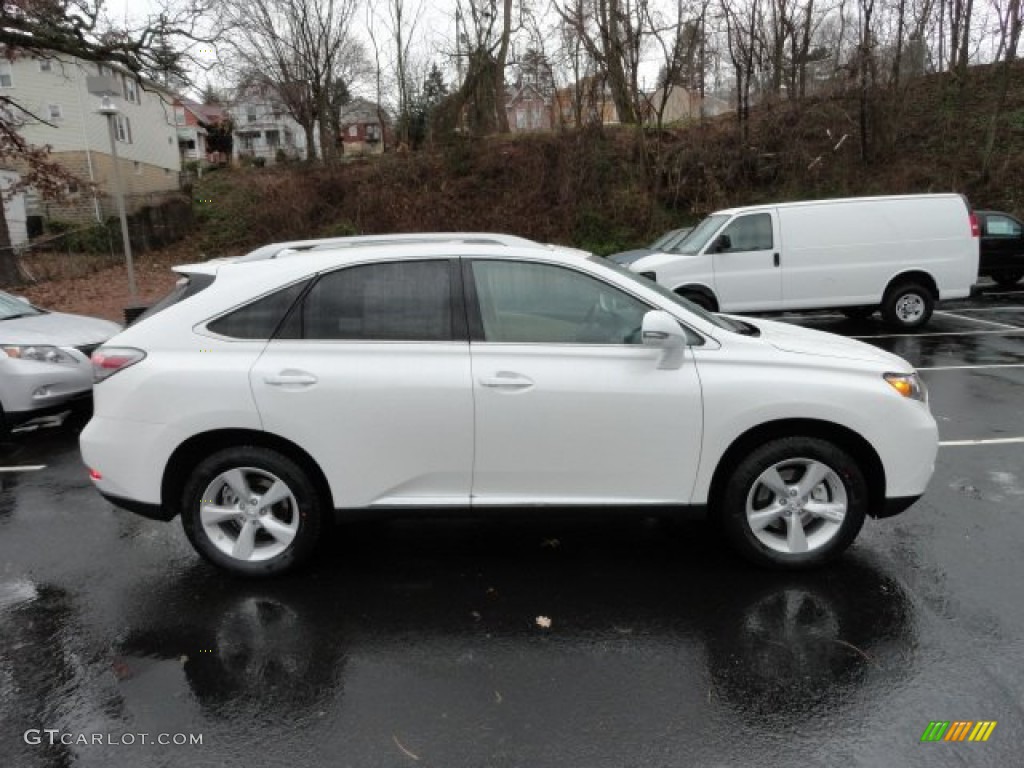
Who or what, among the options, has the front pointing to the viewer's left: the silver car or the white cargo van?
the white cargo van

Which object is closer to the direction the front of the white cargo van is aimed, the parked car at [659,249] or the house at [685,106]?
the parked car

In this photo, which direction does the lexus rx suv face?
to the viewer's right

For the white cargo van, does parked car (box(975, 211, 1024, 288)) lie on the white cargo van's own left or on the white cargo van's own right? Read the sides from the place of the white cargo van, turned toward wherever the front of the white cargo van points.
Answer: on the white cargo van's own right

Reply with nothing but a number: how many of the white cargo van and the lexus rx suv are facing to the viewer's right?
1

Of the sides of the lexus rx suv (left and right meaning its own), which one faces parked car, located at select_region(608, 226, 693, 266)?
left

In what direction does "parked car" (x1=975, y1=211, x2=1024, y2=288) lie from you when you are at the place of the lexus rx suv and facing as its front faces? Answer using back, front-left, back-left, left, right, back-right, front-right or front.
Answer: front-left

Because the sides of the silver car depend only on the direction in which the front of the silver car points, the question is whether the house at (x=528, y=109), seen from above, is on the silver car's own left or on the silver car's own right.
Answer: on the silver car's own left

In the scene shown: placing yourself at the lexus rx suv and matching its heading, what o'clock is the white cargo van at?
The white cargo van is roughly at 10 o'clock from the lexus rx suv.

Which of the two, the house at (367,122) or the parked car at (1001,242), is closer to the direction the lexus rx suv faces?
the parked car

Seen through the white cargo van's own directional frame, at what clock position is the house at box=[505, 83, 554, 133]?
The house is roughly at 2 o'clock from the white cargo van.

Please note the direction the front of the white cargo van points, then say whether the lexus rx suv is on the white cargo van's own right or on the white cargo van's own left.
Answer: on the white cargo van's own left

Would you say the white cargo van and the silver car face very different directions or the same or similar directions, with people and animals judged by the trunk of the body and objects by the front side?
very different directions

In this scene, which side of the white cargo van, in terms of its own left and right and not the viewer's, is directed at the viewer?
left
